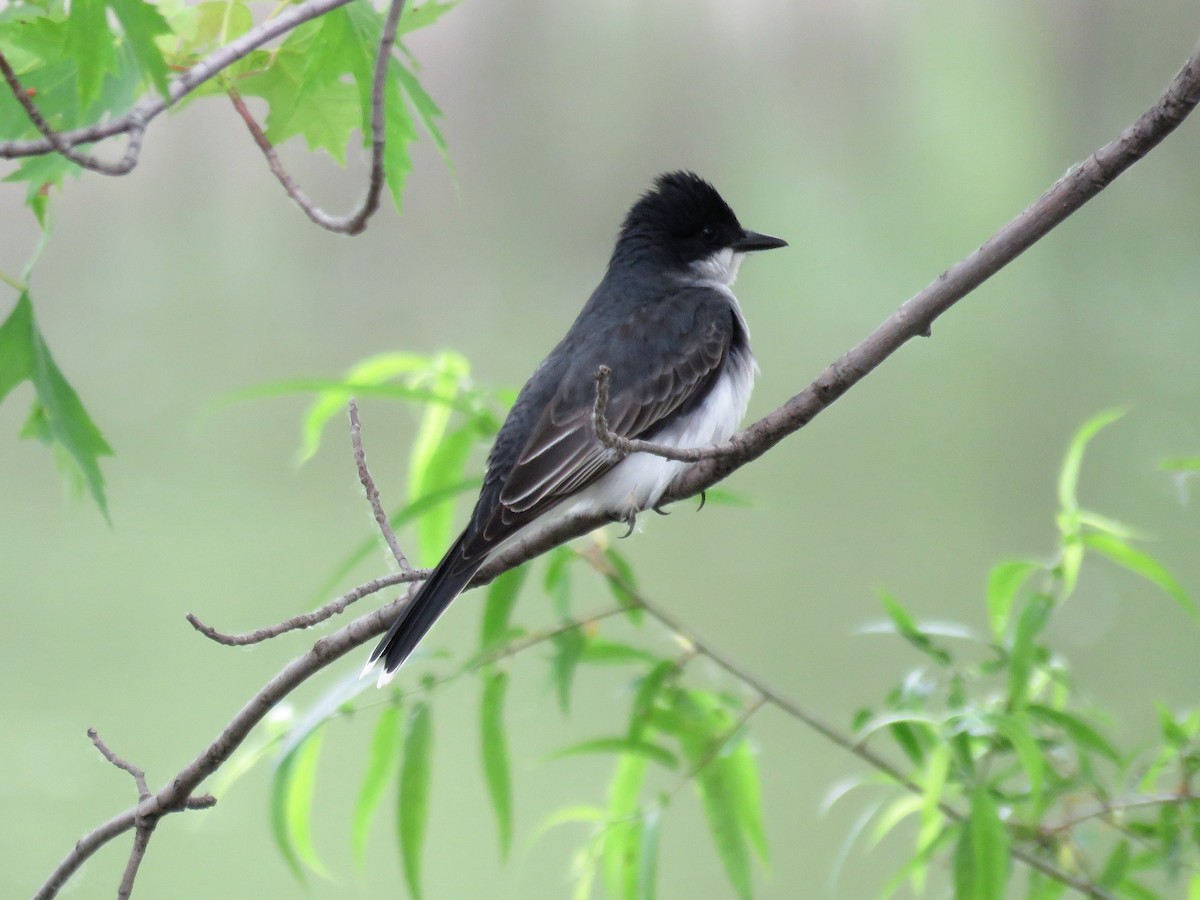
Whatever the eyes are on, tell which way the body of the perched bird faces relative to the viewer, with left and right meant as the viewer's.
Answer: facing to the right of the viewer
